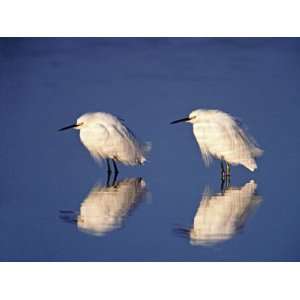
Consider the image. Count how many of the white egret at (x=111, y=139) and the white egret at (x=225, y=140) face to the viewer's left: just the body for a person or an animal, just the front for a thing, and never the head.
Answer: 2

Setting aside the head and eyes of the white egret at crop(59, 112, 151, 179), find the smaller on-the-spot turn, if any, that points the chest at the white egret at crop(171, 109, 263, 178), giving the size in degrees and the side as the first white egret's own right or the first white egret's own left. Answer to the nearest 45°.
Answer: approximately 180°

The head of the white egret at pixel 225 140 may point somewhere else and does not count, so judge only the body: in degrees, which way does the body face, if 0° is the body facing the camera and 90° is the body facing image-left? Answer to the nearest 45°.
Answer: approximately 90°

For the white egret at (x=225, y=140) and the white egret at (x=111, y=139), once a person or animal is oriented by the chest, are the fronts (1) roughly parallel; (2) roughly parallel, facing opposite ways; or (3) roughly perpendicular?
roughly parallel

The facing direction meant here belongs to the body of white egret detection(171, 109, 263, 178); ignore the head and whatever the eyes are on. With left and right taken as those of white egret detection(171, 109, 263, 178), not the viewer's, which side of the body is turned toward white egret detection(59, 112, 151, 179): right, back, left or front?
front

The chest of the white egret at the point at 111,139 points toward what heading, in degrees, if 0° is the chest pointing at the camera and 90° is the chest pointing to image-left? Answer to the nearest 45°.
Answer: approximately 90°
